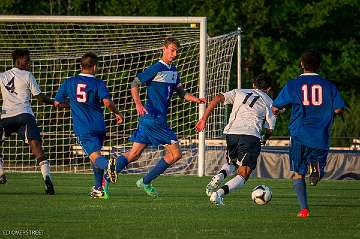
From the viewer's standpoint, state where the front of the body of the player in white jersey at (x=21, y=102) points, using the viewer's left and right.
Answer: facing away from the viewer and to the right of the viewer

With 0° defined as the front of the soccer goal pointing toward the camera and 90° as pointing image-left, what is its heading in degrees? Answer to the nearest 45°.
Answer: approximately 0°

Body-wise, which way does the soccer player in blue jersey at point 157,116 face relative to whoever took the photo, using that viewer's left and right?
facing the viewer and to the right of the viewer

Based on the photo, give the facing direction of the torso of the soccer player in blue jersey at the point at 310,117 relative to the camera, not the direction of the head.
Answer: away from the camera

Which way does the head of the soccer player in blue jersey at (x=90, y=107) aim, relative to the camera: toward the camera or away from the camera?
away from the camera

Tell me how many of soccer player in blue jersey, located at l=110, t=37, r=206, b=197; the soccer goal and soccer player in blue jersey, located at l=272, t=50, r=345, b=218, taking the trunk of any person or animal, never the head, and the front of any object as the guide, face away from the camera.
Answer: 1

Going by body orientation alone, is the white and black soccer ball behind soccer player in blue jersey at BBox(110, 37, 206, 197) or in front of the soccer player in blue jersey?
in front

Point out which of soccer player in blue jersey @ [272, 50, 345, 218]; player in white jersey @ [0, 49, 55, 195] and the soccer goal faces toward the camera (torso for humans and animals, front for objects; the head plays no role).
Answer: the soccer goal

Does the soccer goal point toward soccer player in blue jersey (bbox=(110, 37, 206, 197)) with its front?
yes

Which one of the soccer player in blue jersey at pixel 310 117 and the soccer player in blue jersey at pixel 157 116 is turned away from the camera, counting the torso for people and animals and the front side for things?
the soccer player in blue jersey at pixel 310 117
